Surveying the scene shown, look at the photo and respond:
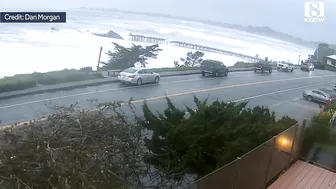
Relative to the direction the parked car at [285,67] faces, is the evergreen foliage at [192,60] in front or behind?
in front

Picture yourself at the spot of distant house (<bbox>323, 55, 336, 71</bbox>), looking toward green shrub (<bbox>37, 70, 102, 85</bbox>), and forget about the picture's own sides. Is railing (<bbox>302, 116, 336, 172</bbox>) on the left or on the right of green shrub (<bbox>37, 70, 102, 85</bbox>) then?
left

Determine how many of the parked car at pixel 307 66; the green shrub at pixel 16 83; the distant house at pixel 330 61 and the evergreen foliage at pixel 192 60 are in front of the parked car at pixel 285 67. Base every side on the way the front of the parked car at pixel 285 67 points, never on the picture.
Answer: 2

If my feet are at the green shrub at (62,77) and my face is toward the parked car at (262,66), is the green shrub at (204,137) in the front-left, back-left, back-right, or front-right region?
front-right

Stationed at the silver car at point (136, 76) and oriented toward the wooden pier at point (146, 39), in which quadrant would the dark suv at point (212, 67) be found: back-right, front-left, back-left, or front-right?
front-right

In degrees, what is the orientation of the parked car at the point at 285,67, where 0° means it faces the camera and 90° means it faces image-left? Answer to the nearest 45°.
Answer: approximately 45°

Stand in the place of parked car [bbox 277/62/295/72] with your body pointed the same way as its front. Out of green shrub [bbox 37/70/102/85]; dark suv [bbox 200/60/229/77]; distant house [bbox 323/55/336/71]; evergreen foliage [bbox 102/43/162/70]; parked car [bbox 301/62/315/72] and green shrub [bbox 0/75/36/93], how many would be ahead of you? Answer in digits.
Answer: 4

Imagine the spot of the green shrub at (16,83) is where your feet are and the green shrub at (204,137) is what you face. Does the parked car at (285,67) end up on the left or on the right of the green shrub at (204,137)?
left

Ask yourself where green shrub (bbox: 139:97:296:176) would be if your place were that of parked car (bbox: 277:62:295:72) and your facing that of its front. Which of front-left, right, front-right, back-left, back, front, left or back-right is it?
front-left

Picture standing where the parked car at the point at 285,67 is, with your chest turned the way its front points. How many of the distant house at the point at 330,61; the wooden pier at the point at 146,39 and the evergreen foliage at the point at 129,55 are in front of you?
2

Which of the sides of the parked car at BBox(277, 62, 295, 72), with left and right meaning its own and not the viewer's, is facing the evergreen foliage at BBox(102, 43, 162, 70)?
front

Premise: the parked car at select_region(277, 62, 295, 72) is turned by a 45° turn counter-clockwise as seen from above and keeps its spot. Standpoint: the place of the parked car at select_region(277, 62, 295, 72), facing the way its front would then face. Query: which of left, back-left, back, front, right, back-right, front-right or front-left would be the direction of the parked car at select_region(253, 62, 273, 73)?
front-right
